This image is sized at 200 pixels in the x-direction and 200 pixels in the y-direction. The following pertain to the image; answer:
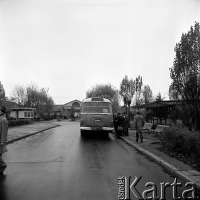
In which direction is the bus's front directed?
away from the camera

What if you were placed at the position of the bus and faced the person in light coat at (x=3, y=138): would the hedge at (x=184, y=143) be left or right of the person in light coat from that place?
left

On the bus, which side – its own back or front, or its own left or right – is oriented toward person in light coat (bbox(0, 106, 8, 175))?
back

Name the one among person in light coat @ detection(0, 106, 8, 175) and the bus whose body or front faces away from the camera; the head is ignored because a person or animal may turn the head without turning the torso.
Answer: the bus

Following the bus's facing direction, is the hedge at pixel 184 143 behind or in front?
behind
